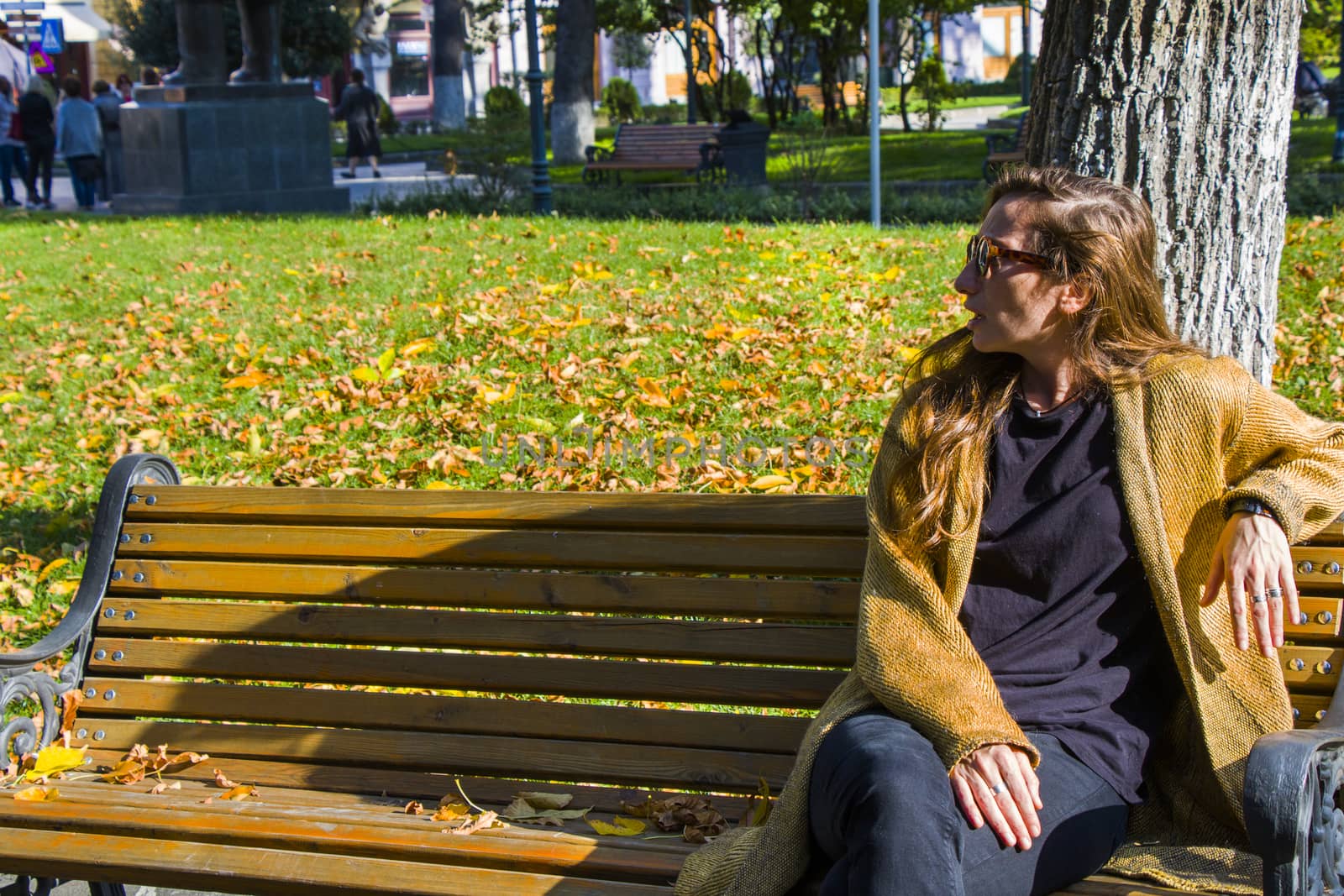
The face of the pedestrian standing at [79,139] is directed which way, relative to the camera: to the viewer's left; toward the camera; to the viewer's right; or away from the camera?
away from the camera

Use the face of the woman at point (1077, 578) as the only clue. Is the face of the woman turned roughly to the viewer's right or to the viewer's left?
to the viewer's left

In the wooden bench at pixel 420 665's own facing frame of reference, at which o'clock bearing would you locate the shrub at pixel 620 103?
The shrub is roughly at 6 o'clock from the wooden bench.

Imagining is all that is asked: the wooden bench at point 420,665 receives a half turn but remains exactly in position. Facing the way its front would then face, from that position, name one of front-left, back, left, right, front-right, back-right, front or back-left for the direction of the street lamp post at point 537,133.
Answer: front

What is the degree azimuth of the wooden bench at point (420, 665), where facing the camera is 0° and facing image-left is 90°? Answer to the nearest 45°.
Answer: approximately 0°

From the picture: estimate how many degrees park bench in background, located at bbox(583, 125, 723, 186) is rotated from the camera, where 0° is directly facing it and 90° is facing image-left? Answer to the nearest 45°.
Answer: approximately 45°

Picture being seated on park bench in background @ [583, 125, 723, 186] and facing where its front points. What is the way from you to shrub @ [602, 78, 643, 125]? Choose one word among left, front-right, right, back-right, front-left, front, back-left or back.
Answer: back-right
